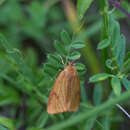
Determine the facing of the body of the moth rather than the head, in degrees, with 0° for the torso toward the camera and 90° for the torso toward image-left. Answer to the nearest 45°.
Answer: approximately 180°

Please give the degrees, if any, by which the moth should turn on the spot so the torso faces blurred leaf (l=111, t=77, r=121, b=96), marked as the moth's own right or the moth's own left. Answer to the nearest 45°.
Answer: approximately 135° to the moth's own right

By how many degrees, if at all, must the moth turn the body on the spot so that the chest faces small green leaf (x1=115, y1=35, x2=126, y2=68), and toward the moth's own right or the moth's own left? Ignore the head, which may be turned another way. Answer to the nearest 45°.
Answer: approximately 90° to the moth's own right
